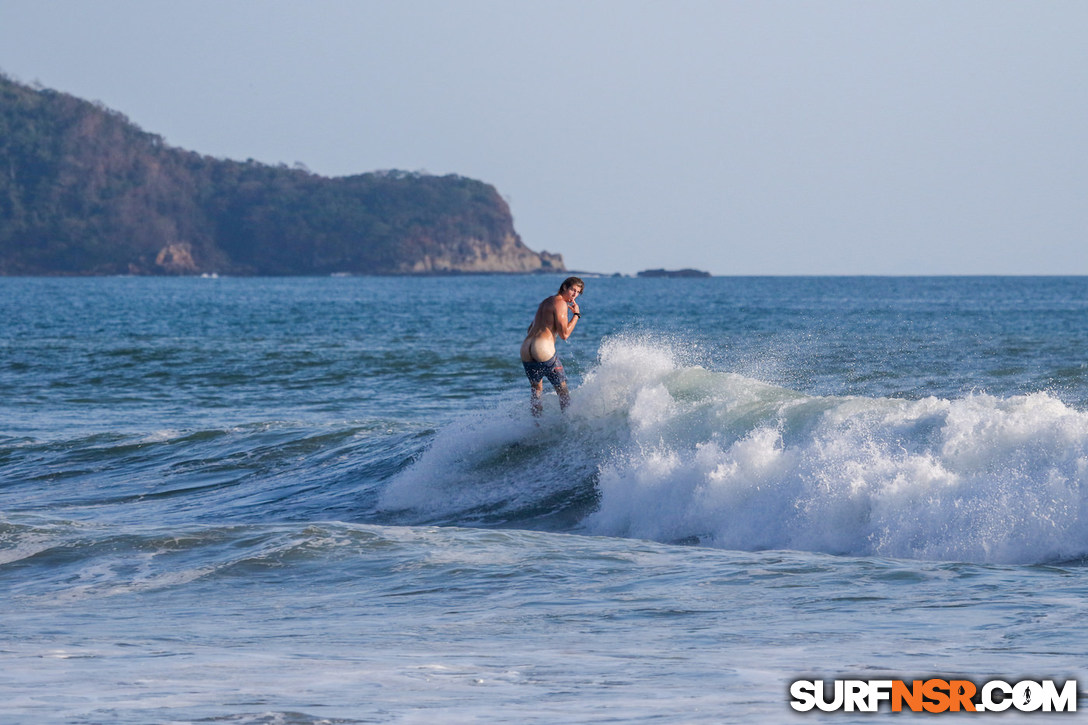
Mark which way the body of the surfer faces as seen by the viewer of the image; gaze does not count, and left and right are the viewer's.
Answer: facing away from the viewer and to the right of the viewer

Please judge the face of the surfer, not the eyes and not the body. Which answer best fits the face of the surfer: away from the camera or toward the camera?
toward the camera
